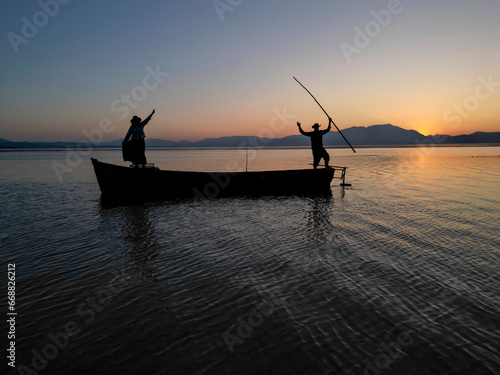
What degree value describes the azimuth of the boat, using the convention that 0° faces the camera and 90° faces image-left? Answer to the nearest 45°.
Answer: approximately 90°
